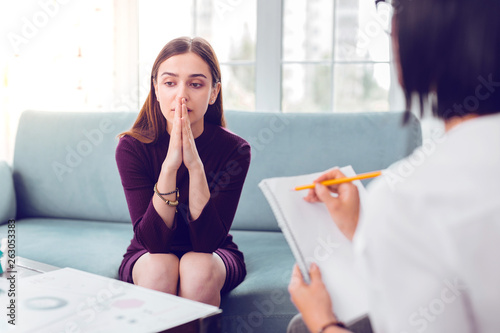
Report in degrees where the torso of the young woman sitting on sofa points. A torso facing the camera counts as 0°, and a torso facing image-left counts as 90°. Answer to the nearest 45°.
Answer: approximately 0°

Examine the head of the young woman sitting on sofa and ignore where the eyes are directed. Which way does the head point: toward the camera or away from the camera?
toward the camera

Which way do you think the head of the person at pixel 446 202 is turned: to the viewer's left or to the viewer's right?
to the viewer's left

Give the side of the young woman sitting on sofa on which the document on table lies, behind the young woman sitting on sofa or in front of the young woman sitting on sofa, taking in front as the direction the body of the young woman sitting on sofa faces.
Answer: in front

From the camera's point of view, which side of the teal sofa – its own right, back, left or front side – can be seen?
front

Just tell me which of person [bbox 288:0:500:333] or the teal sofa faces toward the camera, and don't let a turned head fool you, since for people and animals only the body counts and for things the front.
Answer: the teal sofa

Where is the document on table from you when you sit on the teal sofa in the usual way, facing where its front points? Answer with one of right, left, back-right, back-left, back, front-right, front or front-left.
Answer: front

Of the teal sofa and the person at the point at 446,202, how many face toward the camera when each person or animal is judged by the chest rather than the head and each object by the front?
1

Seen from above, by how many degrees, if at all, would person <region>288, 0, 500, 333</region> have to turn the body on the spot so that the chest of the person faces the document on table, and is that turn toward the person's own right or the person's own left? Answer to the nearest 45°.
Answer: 0° — they already face it

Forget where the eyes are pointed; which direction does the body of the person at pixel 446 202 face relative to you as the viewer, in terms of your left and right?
facing away from the viewer and to the left of the viewer
